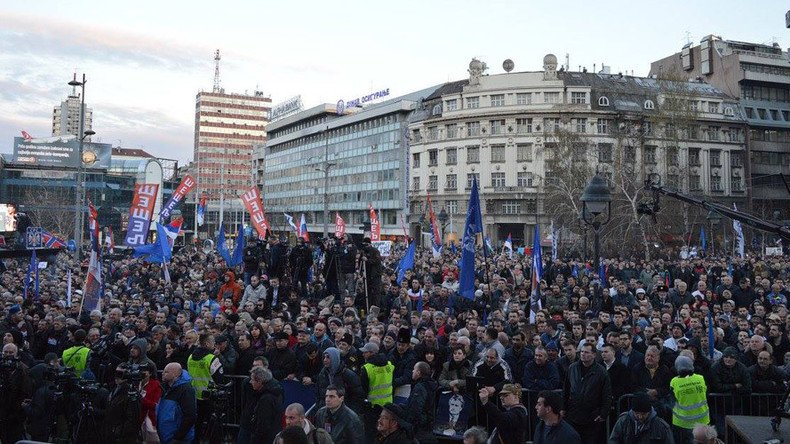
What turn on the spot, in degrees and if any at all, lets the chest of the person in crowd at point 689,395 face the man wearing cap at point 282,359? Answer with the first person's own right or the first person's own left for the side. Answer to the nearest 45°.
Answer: approximately 90° to the first person's own left

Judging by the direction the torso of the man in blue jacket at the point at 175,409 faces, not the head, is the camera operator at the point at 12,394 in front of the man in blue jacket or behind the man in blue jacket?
in front

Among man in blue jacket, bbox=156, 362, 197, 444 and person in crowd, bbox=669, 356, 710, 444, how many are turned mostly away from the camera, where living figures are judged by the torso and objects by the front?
1

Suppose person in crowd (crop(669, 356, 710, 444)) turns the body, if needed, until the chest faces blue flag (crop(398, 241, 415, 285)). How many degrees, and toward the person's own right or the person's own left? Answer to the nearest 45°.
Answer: approximately 45° to the person's own left

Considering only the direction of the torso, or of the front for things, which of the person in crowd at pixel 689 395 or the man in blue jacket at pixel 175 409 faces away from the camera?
the person in crowd

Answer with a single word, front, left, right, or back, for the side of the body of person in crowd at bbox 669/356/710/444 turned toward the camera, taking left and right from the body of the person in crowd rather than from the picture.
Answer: back

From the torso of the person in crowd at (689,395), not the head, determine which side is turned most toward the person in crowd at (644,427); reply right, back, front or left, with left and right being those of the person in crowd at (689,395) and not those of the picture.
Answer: back

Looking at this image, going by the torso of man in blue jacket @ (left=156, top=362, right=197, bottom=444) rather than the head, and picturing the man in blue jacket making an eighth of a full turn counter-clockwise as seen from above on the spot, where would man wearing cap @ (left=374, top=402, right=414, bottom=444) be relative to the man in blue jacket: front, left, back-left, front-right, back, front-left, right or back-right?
left

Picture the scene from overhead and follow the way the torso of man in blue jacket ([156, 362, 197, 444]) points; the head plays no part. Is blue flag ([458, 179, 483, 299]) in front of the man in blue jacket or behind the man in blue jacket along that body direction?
behind

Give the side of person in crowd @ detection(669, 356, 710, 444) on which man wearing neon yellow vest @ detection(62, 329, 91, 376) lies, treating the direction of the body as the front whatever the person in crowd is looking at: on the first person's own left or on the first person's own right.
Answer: on the first person's own left

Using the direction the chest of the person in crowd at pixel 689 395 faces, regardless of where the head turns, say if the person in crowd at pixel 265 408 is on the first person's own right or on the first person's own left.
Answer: on the first person's own left

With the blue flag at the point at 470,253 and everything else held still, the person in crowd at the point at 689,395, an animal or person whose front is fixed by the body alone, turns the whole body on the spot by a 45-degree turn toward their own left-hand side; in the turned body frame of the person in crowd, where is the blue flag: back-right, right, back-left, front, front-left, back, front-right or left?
front

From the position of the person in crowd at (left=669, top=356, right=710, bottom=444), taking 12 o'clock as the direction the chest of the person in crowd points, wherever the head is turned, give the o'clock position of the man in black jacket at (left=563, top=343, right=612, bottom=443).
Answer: The man in black jacket is roughly at 8 o'clock from the person in crowd.
